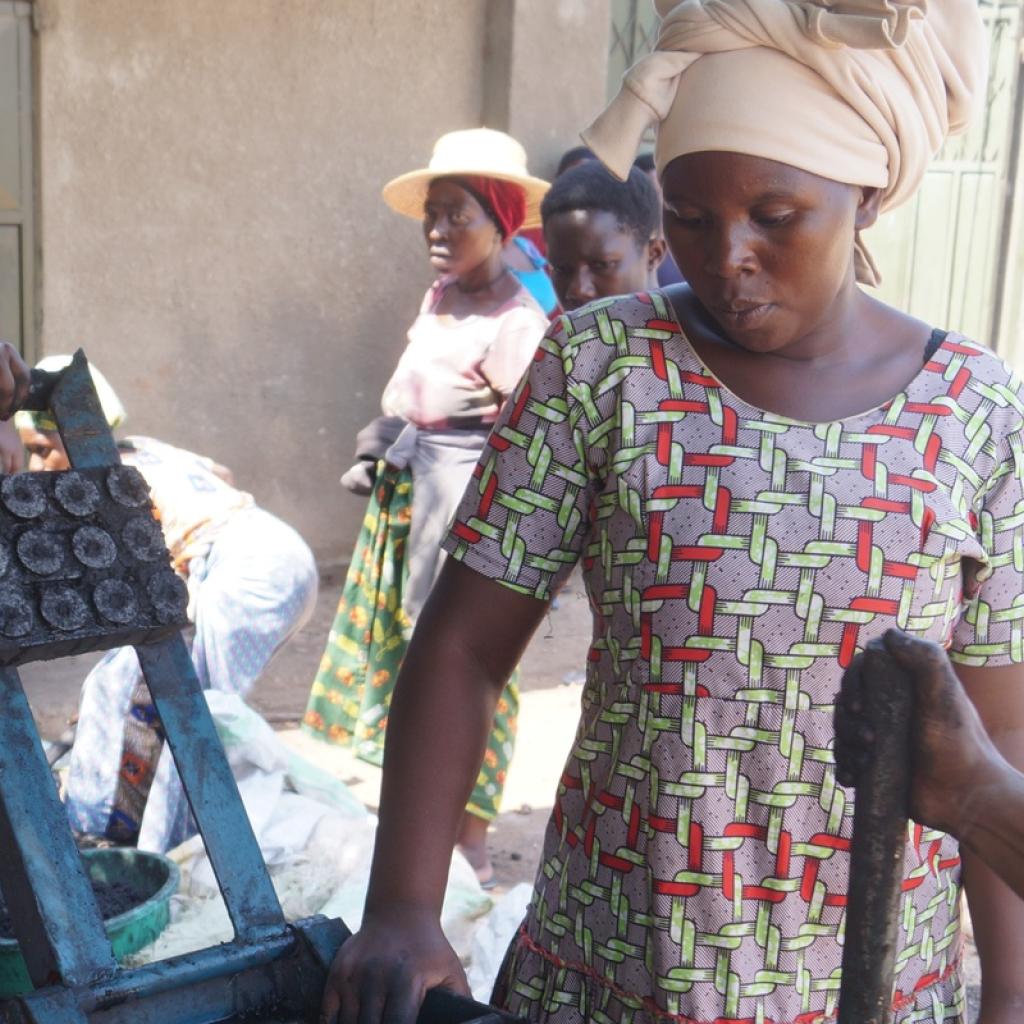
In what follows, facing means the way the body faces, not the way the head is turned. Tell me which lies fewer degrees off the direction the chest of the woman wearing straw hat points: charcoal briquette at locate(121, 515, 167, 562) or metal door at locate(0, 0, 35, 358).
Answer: the charcoal briquette

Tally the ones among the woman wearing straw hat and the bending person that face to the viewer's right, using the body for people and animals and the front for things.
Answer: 0

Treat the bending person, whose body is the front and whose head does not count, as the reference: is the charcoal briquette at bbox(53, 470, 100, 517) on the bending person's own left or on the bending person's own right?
on the bending person's own left

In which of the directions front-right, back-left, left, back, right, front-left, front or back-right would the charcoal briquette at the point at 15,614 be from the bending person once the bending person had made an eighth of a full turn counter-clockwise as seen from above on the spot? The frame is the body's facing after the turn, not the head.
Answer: front-left

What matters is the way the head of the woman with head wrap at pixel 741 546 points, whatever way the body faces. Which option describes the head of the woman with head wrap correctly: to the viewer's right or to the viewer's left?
to the viewer's left

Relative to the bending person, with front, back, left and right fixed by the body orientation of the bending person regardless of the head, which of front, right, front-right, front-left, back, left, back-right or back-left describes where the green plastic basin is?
left

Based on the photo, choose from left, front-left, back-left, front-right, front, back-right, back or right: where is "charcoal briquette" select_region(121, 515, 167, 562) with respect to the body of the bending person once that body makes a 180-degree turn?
right

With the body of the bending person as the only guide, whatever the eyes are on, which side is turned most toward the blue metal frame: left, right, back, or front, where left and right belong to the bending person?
left

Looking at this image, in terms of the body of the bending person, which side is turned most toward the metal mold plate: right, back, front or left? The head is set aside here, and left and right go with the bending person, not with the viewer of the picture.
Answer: left

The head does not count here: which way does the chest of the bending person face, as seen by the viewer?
to the viewer's left

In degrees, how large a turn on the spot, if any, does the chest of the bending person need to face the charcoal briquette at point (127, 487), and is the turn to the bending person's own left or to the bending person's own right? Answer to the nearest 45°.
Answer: approximately 90° to the bending person's own left

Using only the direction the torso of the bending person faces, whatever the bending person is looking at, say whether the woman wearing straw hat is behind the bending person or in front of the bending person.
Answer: behind

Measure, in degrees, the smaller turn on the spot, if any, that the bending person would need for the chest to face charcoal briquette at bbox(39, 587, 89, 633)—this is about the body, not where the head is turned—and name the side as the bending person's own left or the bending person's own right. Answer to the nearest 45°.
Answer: approximately 90° to the bending person's own left

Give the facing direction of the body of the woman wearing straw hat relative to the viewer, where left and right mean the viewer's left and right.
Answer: facing the viewer and to the left of the viewer
